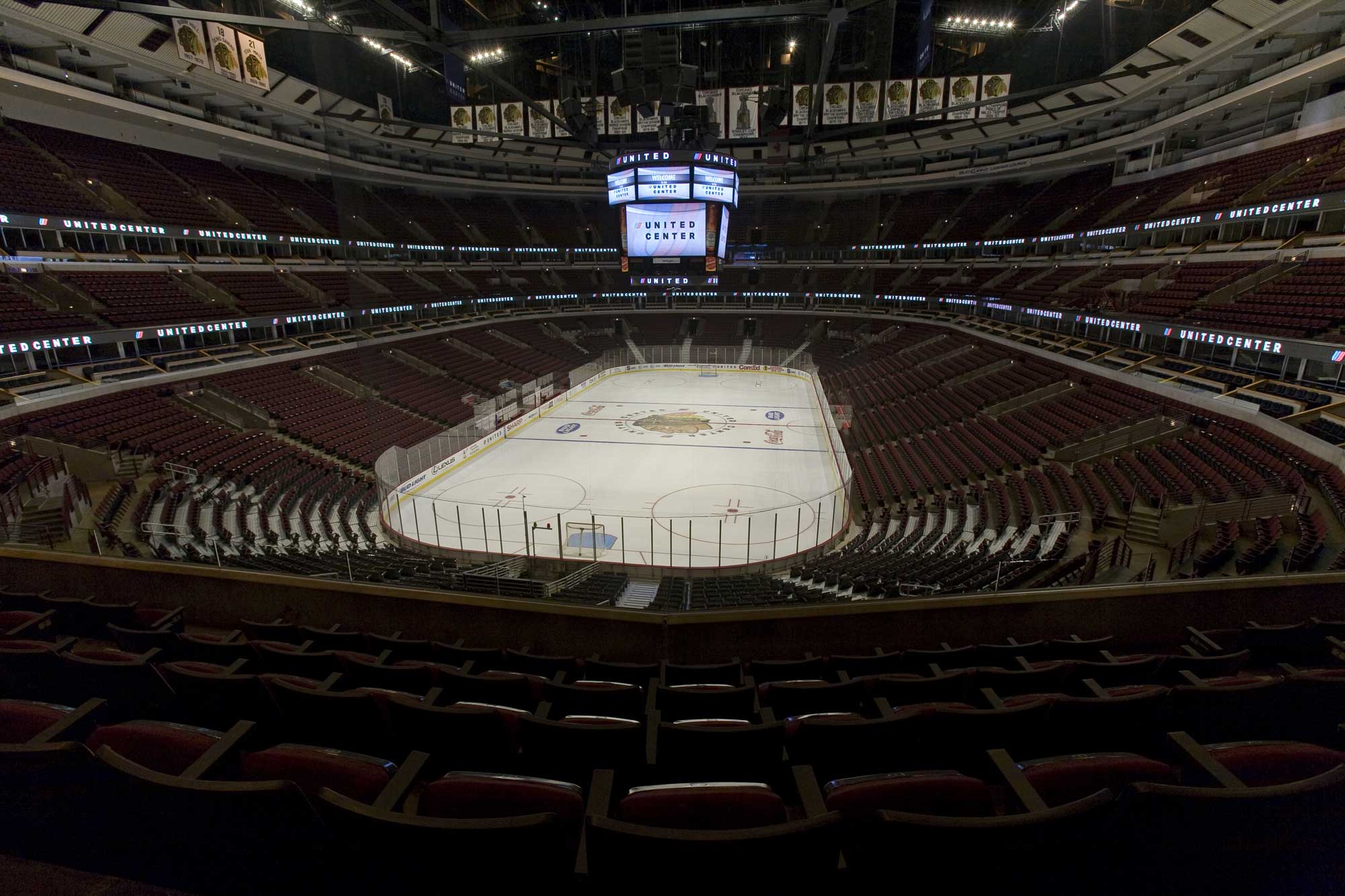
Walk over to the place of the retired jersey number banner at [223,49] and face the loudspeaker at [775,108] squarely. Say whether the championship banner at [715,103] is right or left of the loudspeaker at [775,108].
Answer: left

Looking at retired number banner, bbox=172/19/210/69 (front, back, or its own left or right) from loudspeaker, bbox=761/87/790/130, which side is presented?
front

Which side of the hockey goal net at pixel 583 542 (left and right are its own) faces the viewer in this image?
back

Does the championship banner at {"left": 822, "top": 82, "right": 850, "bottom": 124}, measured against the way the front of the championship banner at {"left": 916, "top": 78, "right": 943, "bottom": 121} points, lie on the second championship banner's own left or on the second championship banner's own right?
on the second championship banner's own right

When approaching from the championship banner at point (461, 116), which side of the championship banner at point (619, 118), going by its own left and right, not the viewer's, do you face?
right

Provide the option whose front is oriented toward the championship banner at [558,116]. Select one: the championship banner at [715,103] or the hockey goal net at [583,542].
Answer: the hockey goal net

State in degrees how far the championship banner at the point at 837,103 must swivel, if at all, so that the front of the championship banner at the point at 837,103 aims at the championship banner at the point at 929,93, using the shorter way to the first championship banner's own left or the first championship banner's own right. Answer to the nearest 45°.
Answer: approximately 135° to the first championship banner's own left

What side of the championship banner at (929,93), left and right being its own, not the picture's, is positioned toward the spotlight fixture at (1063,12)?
left

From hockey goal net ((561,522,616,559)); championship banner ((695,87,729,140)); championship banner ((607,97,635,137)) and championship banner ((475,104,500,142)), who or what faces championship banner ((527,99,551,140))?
the hockey goal net

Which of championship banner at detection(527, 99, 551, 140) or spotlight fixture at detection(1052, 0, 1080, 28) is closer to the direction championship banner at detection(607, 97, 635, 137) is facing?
the spotlight fixture

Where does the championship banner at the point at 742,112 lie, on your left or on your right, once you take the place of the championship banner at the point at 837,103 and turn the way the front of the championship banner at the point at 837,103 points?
on your right

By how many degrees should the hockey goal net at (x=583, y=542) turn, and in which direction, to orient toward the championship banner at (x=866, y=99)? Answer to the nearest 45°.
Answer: approximately 45° to its right

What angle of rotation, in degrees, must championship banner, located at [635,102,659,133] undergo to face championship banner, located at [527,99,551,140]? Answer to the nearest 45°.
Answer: approximately 90° to its right
